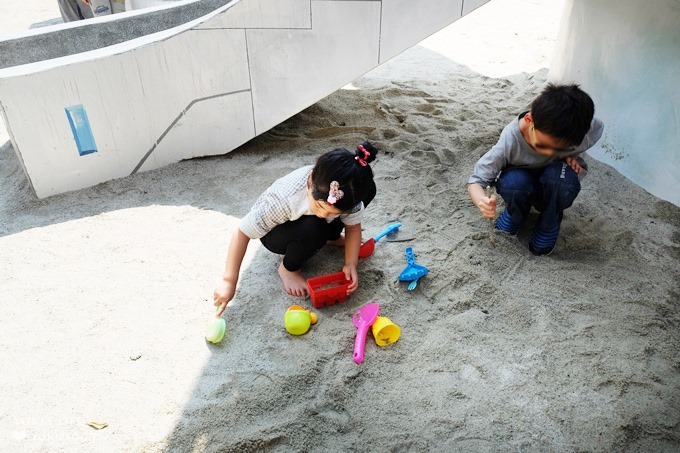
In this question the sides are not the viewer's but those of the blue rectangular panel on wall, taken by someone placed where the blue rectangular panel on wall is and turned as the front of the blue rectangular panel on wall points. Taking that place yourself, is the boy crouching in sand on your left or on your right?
on your left

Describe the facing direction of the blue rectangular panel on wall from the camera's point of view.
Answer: facing the viewer

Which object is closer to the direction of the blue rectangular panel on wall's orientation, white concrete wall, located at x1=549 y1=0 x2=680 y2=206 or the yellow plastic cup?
the yellow plastic cup

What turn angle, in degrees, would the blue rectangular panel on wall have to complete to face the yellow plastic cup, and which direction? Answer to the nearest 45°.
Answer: approximately 45° to its left

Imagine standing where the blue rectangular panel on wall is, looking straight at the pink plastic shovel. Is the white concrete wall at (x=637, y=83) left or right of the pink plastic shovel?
left

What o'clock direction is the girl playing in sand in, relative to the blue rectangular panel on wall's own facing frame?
The girl playing in sand is roughly at 11 o'clock from the blue rectangular panel on wall.

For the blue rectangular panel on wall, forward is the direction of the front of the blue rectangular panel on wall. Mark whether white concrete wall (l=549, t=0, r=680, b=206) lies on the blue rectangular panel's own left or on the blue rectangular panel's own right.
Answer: on the blue rectangular panel's own left

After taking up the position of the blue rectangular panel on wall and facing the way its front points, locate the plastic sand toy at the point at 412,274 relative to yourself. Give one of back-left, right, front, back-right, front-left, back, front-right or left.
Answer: front-left

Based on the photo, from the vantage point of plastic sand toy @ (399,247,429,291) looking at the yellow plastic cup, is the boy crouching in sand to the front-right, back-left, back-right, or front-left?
back-left

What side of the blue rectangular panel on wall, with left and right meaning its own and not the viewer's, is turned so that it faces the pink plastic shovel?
front
